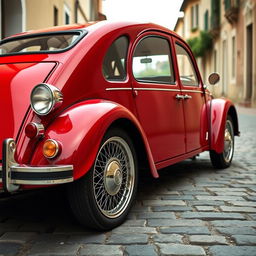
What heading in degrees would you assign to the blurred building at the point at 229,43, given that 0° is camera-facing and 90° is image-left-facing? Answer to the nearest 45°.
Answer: approximately 45°

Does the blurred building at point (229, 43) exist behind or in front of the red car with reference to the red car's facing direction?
in front

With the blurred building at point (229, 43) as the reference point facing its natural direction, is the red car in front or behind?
in front

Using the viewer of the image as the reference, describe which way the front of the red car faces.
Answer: facing away from the viewer and to the right of the viewer
